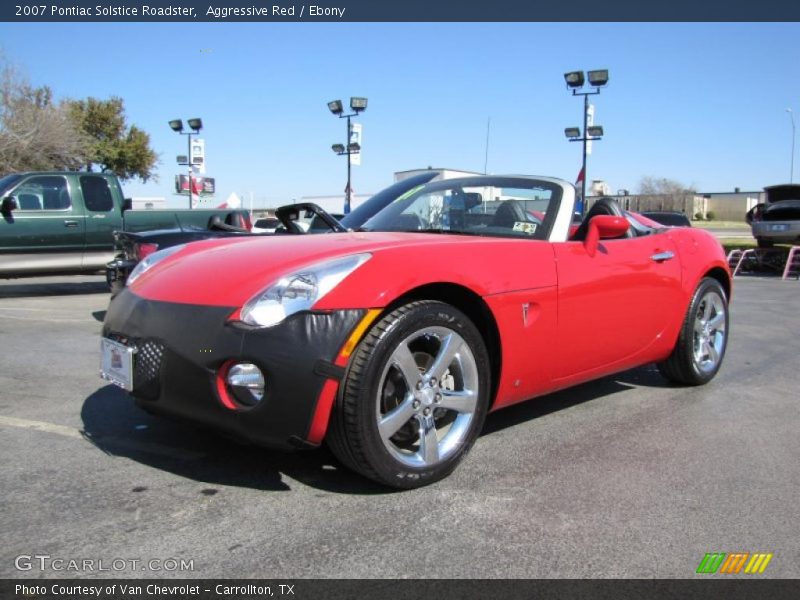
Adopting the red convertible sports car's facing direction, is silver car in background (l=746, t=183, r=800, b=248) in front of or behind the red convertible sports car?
behind

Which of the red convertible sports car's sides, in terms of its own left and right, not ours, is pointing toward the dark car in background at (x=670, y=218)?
back

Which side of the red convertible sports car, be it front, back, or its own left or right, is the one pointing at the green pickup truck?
right

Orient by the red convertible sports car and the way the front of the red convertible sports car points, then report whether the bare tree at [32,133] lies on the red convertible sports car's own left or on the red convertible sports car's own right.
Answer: on the red convertible sports car's own right

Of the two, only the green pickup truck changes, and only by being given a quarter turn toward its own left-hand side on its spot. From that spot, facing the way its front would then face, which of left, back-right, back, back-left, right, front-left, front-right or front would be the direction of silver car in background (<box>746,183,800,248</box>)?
left

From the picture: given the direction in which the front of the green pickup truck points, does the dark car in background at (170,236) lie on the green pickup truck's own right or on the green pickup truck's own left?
on the green pickup truck's own left

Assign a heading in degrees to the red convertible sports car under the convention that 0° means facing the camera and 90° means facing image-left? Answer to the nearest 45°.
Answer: approximately 45°

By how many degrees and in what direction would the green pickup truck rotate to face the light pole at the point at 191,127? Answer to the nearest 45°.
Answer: approximately 90° to its right

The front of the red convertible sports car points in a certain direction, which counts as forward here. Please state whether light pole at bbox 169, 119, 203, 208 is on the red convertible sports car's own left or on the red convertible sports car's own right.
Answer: on the red convertible sports car's own right

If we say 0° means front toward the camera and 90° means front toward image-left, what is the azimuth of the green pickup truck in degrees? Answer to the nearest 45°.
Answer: approximately 90°
